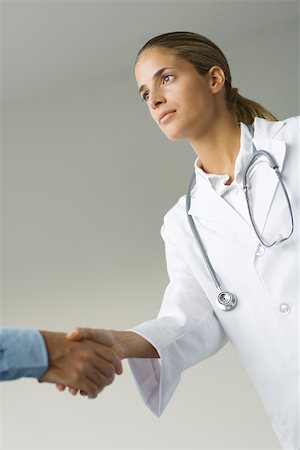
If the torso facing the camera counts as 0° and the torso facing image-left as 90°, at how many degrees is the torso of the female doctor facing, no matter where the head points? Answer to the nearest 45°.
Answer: approximately 45°
